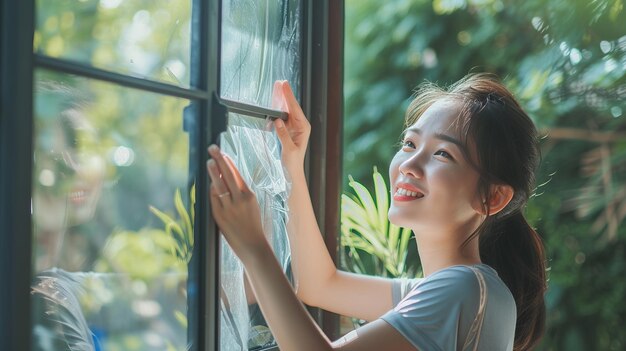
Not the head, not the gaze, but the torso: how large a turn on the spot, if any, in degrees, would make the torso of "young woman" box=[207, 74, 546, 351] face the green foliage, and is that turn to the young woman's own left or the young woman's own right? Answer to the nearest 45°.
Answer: approximately 90° to the young woman's own right

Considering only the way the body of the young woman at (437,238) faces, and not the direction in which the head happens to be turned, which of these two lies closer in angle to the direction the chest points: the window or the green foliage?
the window

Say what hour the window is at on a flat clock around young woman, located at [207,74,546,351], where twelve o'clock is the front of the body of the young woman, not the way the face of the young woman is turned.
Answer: The window is roughly at 11 o'clock from the young woman.

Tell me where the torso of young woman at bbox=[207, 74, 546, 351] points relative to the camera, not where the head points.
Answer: to the viewer's left

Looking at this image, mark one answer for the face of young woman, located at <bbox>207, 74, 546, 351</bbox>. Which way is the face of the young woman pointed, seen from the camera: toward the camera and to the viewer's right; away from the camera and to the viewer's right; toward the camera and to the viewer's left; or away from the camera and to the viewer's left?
toward the camera and to the viewer's left
